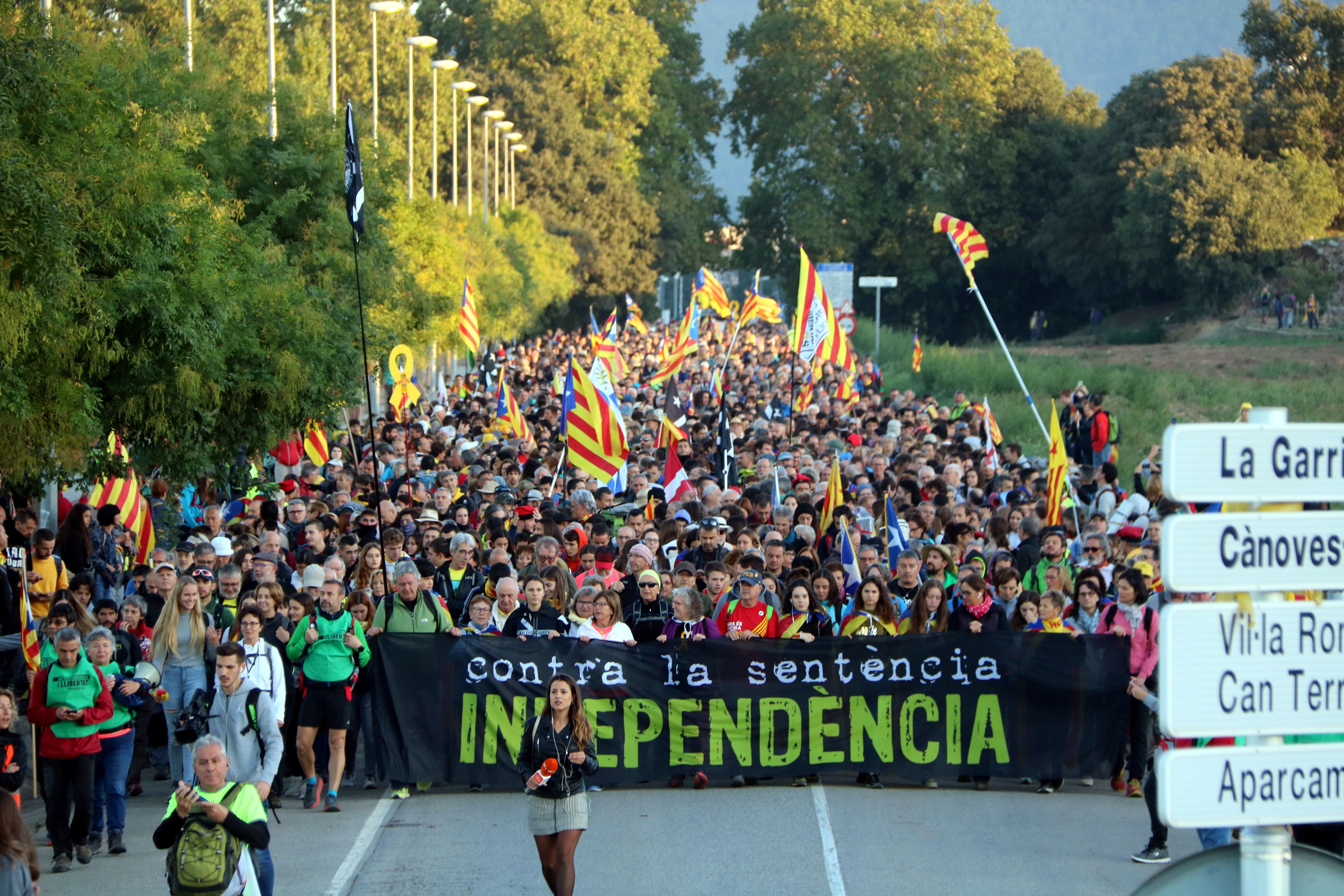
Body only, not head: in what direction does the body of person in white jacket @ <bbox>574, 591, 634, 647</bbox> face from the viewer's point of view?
toward the camera

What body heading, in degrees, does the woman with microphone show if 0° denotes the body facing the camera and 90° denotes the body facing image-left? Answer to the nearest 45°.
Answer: approximately 0°

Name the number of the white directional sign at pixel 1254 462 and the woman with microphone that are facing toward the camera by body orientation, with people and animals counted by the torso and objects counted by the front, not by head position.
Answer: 2

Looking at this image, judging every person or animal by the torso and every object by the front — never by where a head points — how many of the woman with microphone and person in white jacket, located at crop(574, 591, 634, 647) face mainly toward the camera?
2

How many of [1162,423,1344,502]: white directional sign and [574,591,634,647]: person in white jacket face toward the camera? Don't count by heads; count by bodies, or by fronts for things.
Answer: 2

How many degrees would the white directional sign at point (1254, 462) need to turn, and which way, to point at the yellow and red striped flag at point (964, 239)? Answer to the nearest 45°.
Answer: approximately 180°

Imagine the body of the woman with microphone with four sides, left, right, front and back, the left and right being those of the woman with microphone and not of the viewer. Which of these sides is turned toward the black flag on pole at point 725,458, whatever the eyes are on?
back

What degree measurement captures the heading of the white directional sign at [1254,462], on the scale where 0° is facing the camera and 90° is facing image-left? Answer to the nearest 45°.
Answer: approximately 0°

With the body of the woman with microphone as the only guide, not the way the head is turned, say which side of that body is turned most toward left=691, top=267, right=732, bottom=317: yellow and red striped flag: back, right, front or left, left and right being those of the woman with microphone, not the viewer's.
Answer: back

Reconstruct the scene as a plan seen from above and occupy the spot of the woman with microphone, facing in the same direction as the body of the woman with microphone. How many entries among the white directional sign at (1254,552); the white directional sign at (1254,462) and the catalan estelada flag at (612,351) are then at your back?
1

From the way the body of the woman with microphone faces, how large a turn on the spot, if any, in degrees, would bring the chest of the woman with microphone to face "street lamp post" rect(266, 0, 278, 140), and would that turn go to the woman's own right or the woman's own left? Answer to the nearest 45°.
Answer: approximately 180°

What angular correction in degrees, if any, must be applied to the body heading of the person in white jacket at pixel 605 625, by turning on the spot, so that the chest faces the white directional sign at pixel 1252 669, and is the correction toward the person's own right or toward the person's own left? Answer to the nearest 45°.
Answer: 0° — they already face it

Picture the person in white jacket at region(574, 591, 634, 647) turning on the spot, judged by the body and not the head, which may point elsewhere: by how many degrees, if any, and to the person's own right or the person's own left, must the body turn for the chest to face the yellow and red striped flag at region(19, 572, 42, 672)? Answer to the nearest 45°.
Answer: approximately 90° to the person's own right

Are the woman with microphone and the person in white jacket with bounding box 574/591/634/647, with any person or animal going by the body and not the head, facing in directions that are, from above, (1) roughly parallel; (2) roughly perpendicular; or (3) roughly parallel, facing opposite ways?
roughly parallel

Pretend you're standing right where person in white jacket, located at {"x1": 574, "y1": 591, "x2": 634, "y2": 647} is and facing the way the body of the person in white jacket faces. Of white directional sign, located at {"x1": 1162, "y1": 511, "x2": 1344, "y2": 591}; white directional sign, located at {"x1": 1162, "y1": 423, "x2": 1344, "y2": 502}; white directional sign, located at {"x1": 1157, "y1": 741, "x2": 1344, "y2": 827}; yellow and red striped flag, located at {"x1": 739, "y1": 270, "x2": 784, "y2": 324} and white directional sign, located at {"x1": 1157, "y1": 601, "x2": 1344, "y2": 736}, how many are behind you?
1

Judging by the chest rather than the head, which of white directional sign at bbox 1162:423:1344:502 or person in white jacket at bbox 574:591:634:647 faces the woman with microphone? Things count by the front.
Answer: the person in white jacket
